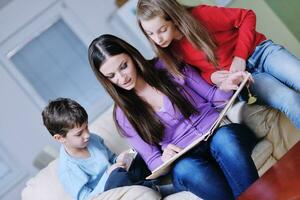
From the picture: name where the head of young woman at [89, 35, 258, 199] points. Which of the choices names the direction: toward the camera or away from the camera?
toward the camera

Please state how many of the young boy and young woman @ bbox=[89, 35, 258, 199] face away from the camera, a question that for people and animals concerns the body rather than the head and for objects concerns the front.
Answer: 0

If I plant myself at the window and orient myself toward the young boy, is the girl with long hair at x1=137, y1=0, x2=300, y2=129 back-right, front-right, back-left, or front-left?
front-left

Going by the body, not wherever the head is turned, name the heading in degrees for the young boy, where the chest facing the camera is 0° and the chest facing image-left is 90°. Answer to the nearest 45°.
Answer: approximately 315°

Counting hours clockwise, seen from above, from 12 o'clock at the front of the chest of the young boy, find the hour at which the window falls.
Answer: The window is roughly at 8 o'clock from the young boy.

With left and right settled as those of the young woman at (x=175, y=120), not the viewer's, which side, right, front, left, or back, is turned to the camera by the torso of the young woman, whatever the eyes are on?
front
